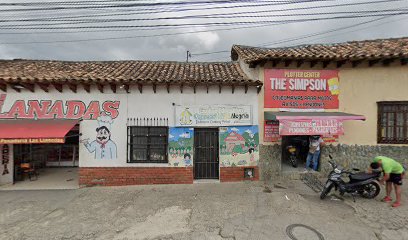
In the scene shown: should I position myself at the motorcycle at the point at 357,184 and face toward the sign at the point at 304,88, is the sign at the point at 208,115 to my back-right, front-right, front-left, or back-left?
front-left

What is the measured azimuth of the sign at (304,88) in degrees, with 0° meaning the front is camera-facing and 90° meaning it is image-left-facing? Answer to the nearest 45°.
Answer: approximately 0°

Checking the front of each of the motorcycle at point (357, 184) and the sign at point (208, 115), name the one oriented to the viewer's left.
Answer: the motorcycle

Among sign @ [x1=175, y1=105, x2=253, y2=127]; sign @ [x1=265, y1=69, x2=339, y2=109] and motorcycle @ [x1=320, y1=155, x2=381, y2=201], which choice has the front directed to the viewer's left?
the motorcycle

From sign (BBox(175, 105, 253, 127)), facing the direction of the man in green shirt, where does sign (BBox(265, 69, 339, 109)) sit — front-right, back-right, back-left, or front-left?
front-left

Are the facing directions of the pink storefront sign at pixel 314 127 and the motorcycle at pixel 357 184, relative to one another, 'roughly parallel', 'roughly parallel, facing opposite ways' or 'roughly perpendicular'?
roughly perpendicular

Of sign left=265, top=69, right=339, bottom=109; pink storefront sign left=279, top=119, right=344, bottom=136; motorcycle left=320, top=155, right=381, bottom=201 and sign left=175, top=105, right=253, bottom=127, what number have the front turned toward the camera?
3

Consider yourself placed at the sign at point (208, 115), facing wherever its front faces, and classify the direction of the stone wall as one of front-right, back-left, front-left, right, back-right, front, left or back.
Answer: left

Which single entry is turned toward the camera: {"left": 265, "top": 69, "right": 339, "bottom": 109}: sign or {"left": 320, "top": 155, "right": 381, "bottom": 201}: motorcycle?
the sign

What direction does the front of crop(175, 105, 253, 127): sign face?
toward the camera

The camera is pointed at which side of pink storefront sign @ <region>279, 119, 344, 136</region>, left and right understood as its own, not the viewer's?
front

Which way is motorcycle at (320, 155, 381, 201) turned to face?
to the viewer's left

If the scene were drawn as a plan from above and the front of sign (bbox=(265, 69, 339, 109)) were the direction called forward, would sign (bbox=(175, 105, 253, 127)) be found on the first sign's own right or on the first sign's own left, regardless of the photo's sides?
on the first sign's own right
